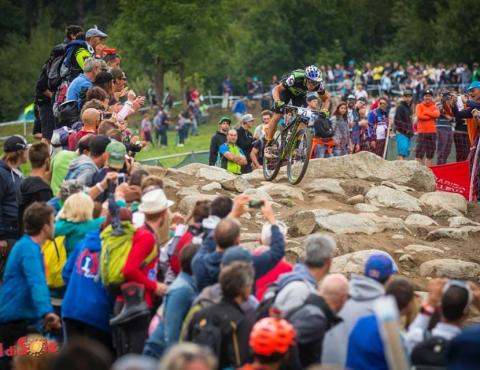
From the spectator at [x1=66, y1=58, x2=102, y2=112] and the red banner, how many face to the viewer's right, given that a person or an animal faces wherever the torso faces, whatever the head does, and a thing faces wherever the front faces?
1

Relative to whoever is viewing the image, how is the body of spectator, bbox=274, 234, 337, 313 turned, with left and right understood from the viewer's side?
facing away from the viewer and to the right of the viewer

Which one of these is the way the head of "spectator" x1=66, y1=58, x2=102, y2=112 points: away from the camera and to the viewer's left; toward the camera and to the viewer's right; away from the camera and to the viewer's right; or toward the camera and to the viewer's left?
away from the camera and to the viewer's right

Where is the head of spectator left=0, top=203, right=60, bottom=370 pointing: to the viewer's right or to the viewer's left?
to the viewer's right

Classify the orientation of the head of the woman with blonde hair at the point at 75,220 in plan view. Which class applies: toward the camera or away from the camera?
away from the camera

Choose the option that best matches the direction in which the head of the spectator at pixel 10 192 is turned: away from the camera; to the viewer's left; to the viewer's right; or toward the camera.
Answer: to the viewer's right

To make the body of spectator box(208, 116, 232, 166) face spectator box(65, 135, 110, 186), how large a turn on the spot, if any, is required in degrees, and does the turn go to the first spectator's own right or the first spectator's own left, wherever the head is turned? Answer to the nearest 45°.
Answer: approximately 45° to the first spectator's own right

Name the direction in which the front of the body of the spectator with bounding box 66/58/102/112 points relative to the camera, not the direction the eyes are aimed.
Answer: to the viewer's right

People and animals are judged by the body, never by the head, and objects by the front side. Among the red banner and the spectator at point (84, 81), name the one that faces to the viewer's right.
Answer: the spectator

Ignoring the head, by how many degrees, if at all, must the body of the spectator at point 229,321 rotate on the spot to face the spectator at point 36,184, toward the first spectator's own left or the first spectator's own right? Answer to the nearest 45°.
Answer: approximately 90° to the first spectator's own left
